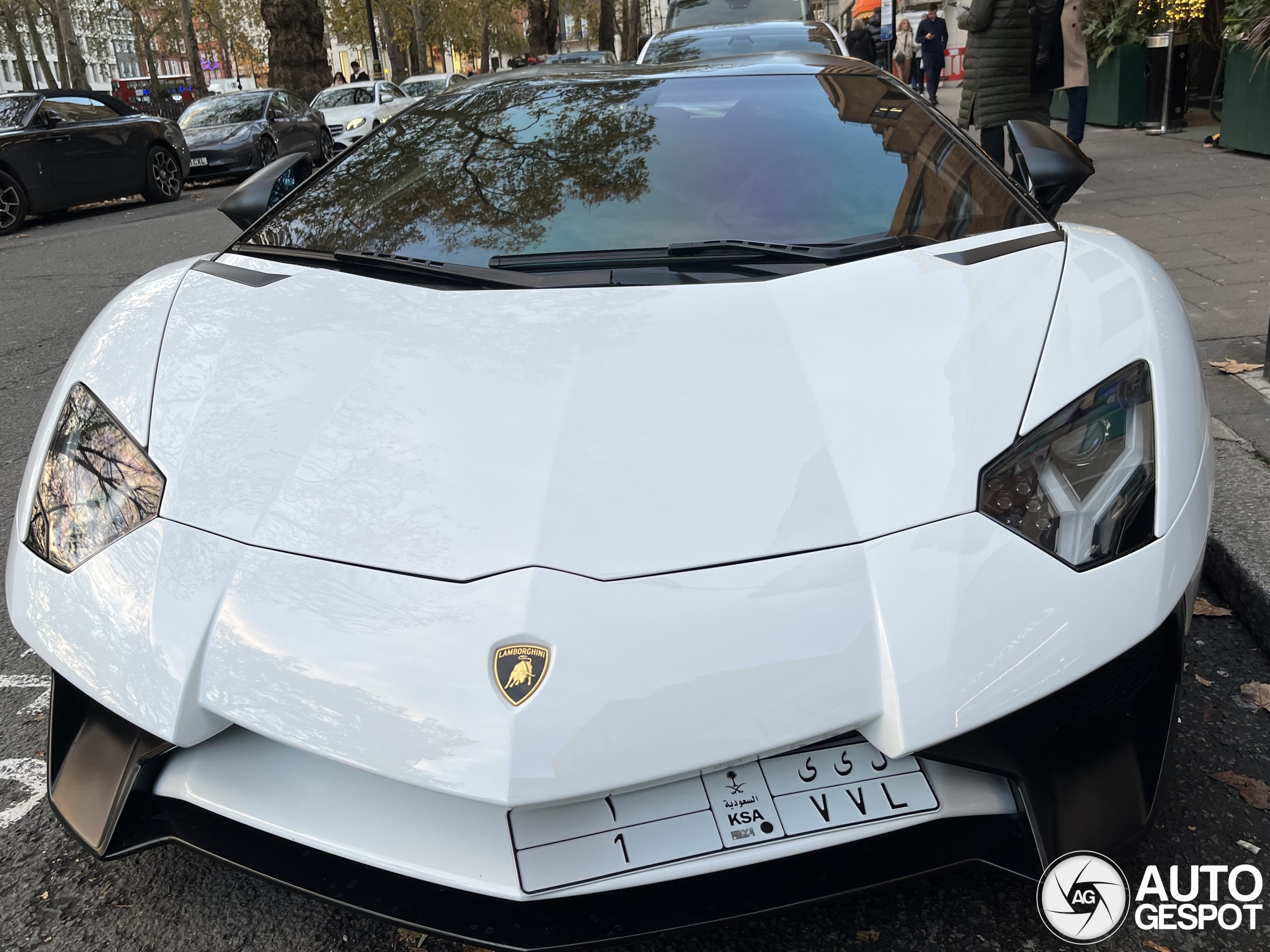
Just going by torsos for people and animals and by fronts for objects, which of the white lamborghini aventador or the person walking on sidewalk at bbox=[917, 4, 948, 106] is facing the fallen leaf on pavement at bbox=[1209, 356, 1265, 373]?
the person walking on sidewalk

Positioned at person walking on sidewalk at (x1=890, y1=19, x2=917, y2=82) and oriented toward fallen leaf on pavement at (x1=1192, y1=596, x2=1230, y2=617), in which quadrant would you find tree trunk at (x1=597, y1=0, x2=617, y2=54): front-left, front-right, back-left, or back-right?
back-right

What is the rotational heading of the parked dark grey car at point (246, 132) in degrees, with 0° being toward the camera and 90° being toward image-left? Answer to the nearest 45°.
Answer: approximately 45°

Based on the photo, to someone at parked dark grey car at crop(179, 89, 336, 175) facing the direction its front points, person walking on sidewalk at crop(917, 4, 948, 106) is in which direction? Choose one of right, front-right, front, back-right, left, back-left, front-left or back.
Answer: back-left

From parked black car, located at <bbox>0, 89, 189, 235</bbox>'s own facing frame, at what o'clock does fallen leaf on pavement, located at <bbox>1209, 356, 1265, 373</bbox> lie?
The fallen leaf on pavement is roughly at 10 o'clock from the parked black car.

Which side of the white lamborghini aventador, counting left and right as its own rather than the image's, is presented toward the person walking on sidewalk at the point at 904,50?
back

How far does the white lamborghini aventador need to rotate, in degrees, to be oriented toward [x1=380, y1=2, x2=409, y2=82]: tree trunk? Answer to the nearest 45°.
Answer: approximately 180°

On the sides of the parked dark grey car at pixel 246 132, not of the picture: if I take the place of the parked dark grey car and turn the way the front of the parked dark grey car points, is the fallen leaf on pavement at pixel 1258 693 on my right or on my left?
on my left

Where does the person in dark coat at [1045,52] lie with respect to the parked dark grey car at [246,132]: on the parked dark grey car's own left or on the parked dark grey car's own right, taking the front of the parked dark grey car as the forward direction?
on the parked dark grey car's own left

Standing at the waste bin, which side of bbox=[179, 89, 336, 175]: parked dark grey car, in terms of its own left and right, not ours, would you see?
left

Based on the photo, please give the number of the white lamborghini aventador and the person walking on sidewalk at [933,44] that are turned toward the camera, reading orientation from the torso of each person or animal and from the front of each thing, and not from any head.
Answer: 2

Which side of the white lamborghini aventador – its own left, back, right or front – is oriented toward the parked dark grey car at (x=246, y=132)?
back

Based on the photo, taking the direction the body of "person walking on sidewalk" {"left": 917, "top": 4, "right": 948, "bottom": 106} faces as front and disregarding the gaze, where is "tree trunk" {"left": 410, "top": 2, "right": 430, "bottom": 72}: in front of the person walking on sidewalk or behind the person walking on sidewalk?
behind

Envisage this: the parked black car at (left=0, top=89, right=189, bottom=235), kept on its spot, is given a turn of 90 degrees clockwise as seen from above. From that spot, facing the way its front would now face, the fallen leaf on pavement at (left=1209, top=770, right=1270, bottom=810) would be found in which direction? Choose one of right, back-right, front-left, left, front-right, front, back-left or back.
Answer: back-left
